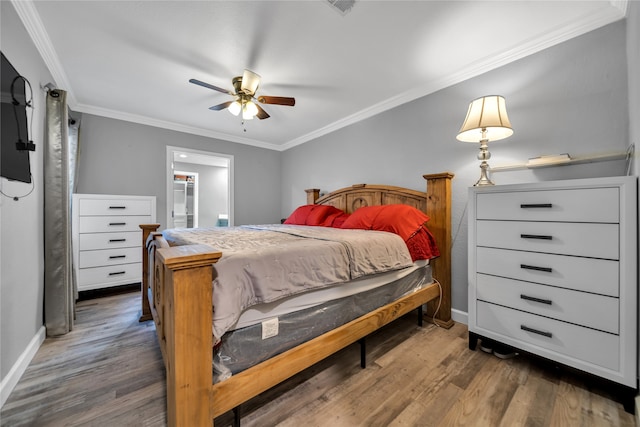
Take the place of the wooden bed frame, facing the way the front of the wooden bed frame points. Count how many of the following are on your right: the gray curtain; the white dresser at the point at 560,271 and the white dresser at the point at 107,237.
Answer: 2

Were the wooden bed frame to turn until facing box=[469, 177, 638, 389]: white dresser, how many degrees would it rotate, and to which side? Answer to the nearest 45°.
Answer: approximately 135° to its left

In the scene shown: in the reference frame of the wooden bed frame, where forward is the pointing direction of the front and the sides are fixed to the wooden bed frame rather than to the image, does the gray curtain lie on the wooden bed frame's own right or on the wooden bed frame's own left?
on the wooden bed frame's own right

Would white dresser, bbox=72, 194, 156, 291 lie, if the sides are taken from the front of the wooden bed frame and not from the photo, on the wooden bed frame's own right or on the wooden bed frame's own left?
on the wooden bed frame's own right
